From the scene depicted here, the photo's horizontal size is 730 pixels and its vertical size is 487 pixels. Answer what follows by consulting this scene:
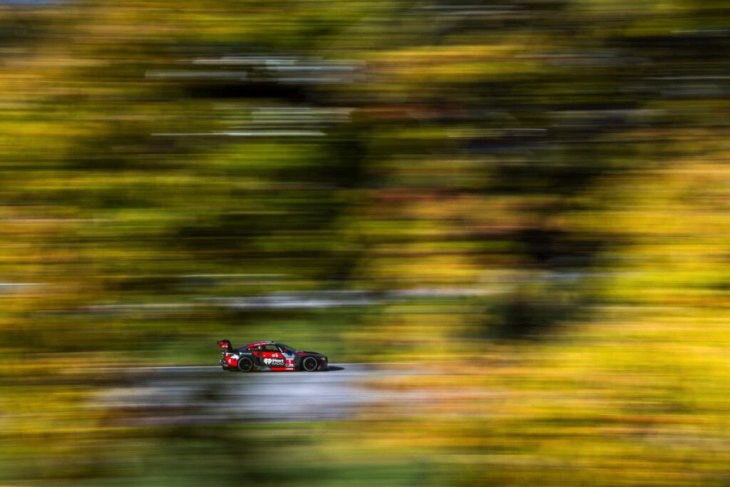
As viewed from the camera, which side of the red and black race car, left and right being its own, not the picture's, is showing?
right
